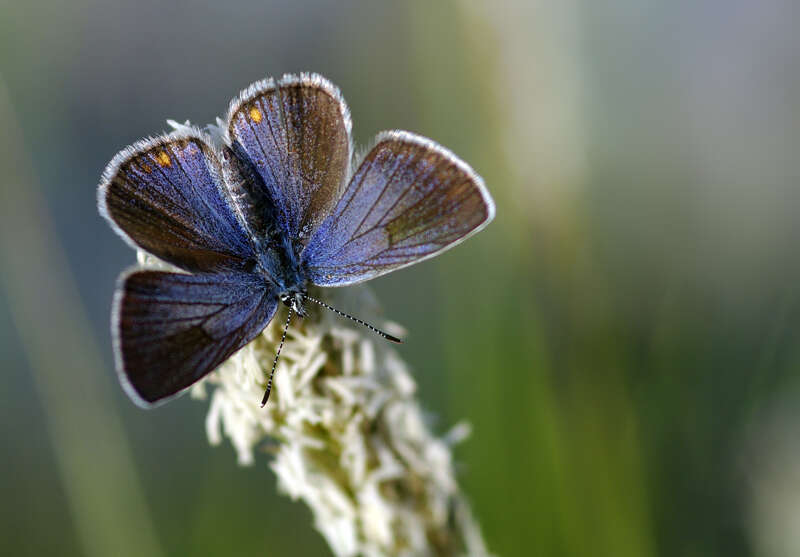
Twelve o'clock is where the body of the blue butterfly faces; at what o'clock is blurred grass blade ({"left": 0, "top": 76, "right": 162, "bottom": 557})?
The blurred grass blade is roughly at 4 o'clock from the blue butterfly.

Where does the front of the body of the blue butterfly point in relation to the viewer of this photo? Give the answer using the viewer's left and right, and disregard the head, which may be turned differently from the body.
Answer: facing the viewer
